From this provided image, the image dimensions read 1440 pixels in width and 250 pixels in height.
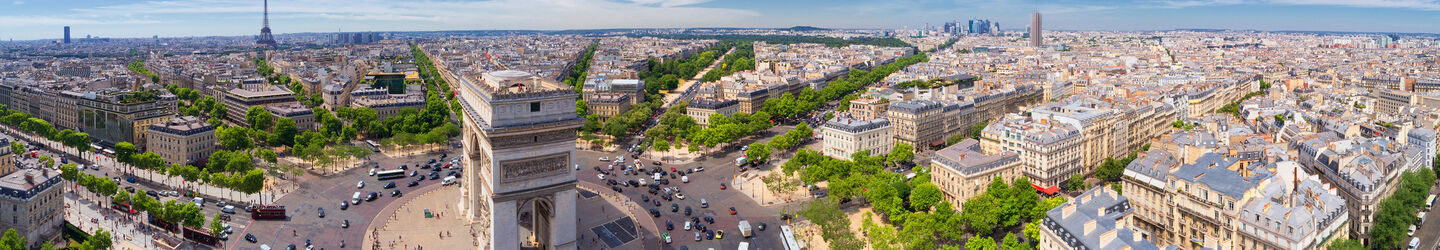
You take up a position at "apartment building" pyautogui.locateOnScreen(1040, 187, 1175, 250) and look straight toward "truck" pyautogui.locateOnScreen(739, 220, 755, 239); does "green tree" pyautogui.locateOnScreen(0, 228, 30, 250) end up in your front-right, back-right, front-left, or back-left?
front-left

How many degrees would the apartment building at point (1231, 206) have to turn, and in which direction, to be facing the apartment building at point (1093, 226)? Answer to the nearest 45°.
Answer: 0° — it already faces it

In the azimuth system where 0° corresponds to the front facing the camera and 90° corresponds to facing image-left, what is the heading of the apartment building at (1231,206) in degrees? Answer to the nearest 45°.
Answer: approximately 45°

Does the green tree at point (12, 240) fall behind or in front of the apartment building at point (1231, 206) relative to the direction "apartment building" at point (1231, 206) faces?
in front

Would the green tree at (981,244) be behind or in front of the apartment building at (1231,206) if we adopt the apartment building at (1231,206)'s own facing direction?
in front
